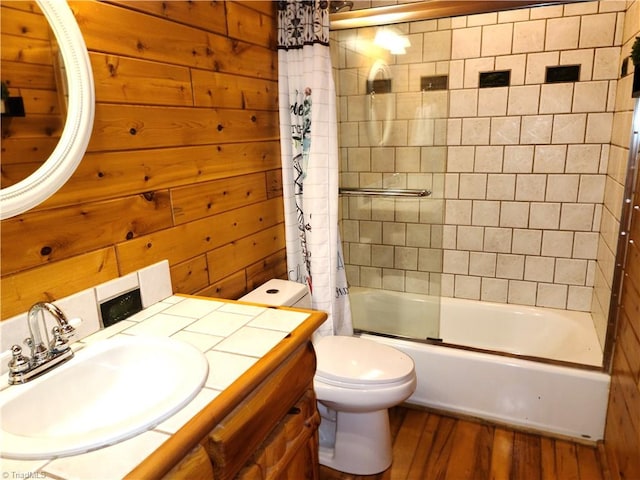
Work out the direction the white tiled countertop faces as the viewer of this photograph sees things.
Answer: facing the viewer and to the right of the viewer

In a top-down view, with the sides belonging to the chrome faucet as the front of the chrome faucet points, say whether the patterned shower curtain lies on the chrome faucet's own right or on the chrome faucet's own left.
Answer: on the chrome faucet's own left

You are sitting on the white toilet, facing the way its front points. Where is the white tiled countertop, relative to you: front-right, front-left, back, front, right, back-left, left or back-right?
right

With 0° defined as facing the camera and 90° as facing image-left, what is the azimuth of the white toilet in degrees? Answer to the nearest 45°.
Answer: approximately 315°

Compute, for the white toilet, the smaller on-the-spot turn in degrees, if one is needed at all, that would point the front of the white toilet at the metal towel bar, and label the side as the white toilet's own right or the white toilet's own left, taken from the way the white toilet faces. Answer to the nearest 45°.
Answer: approximately 135° to the white toilet's own left

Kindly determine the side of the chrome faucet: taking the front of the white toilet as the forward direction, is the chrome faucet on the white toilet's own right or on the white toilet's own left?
on the white toilet's own right

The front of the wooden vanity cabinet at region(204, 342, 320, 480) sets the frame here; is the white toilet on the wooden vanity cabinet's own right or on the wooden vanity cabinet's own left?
on the wooden vanity cabinet's own left

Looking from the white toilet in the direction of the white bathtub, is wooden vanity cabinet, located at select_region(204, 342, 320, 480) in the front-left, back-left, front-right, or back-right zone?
back-right

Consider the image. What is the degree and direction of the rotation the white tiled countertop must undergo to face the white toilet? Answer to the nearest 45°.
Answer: approximately 90° to its left

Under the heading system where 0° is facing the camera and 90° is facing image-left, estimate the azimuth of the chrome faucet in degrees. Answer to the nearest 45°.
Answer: approximately 315°
